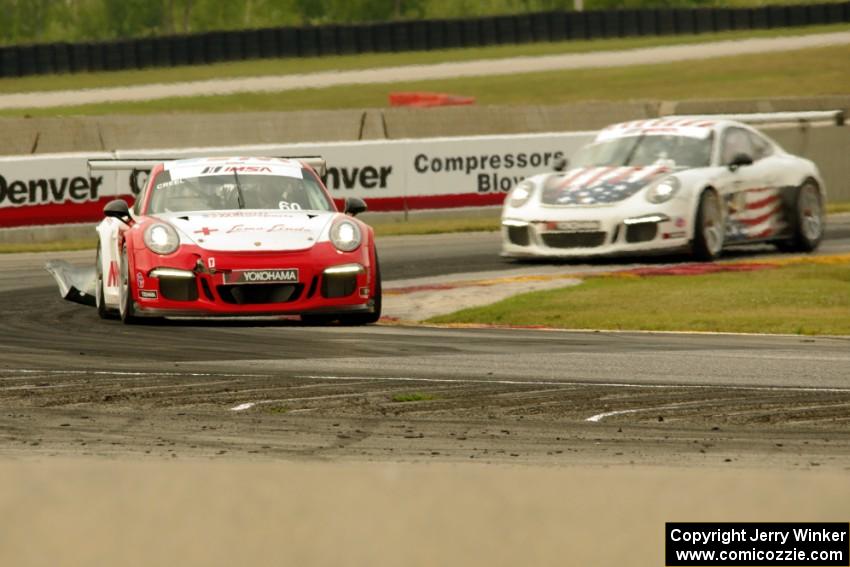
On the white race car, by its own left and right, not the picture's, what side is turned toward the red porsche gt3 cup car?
front

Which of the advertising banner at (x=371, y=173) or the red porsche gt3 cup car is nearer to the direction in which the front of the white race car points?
the red porsche gt3 cup car

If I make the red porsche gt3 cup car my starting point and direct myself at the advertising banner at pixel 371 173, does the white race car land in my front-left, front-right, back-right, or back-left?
front-right

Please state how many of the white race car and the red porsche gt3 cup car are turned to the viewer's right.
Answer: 0

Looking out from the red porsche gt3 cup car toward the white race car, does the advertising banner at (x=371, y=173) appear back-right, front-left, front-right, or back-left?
front-left

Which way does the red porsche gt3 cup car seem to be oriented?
toward the camera

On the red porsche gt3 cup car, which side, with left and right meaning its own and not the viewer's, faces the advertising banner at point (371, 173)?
back

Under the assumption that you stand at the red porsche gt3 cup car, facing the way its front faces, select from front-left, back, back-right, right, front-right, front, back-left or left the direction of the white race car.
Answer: back-left

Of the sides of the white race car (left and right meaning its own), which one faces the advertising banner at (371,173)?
right

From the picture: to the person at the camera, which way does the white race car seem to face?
facing the viewer and to the left of the viewer
